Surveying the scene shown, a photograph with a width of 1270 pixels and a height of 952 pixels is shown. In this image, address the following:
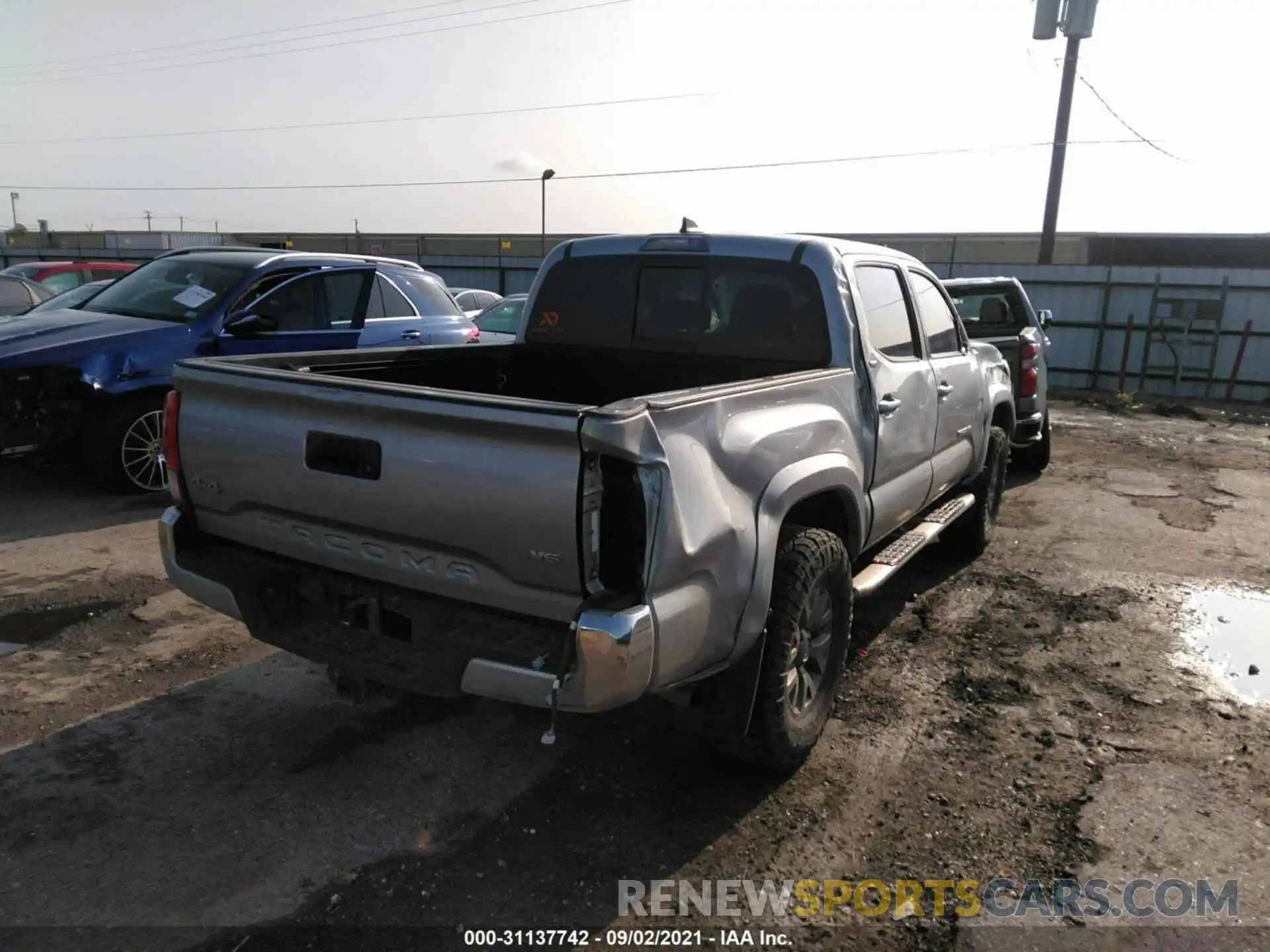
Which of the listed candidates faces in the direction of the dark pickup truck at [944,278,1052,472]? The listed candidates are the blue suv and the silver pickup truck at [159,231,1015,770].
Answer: the silver pickup truck

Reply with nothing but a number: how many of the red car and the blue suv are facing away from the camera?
0

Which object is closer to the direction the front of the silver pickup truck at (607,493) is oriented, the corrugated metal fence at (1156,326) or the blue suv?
the corrugated metal fence

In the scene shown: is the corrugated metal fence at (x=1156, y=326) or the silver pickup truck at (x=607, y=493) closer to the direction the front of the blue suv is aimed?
the silver pickup truck

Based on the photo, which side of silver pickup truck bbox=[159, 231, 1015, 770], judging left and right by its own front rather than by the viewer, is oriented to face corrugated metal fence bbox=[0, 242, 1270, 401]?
front

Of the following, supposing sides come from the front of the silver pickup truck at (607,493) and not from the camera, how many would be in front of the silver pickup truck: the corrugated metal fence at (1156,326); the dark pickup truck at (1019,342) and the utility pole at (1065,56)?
3

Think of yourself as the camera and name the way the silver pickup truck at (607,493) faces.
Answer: facing away from the viewer and to the right of the viewer

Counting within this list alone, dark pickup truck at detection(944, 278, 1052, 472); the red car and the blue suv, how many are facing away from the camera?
1

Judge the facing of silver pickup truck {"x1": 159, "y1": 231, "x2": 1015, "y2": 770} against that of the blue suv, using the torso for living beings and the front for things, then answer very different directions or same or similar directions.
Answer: very different directions

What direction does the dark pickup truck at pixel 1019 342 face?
away from the camera

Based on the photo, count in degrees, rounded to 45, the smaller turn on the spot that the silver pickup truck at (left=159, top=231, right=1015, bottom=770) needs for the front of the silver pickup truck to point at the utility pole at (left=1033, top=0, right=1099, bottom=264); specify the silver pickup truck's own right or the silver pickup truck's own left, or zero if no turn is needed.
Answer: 0° — it already faces it

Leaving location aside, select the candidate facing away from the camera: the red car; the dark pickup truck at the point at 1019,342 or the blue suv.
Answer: the dark pickup truck

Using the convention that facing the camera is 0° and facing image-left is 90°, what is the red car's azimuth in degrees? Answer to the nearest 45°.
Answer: approximately 45°

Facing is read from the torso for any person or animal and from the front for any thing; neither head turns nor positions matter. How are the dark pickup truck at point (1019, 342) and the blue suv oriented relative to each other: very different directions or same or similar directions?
very different directions

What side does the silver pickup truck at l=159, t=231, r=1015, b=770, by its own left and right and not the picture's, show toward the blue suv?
left
